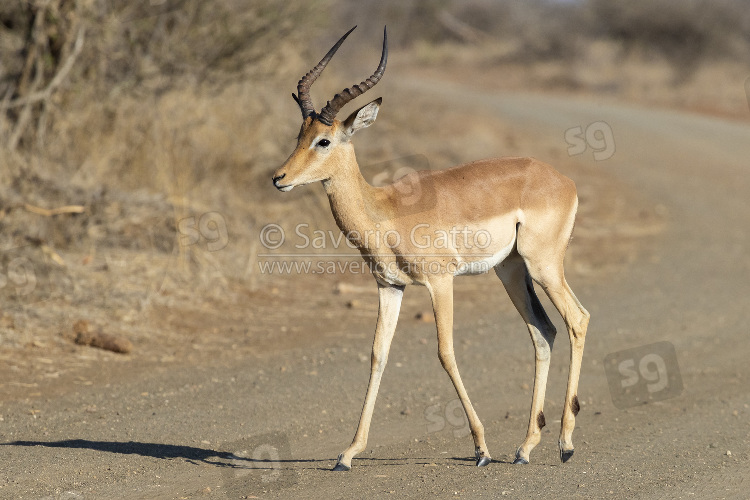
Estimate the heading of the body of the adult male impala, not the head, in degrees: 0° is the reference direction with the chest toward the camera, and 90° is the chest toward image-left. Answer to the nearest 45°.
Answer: approximately 90°
